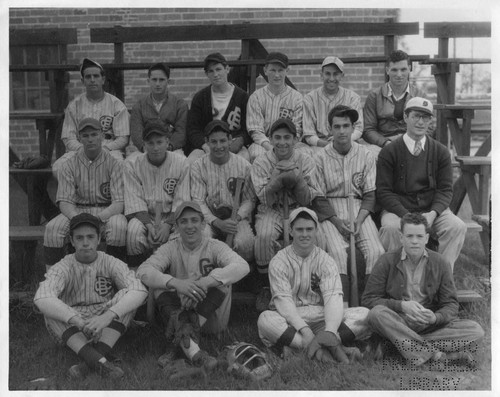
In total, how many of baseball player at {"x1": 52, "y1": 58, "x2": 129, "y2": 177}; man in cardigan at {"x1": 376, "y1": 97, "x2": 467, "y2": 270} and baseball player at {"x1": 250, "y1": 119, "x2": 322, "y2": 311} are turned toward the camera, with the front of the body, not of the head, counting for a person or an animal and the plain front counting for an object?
3

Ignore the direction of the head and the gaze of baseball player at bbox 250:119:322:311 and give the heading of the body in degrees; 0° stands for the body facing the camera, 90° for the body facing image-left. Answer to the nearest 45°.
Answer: approximately 0°

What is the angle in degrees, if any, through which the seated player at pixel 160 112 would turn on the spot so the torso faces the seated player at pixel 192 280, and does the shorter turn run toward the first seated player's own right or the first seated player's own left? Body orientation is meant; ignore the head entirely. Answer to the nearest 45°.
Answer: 0° — they already face them

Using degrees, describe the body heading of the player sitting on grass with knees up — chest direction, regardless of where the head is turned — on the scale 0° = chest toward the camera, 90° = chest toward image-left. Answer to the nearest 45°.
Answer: approximately 0°

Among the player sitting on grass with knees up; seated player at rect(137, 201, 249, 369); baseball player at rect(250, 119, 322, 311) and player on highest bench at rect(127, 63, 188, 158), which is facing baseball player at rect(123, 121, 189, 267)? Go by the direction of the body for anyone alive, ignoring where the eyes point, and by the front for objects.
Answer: the player on highest bench
